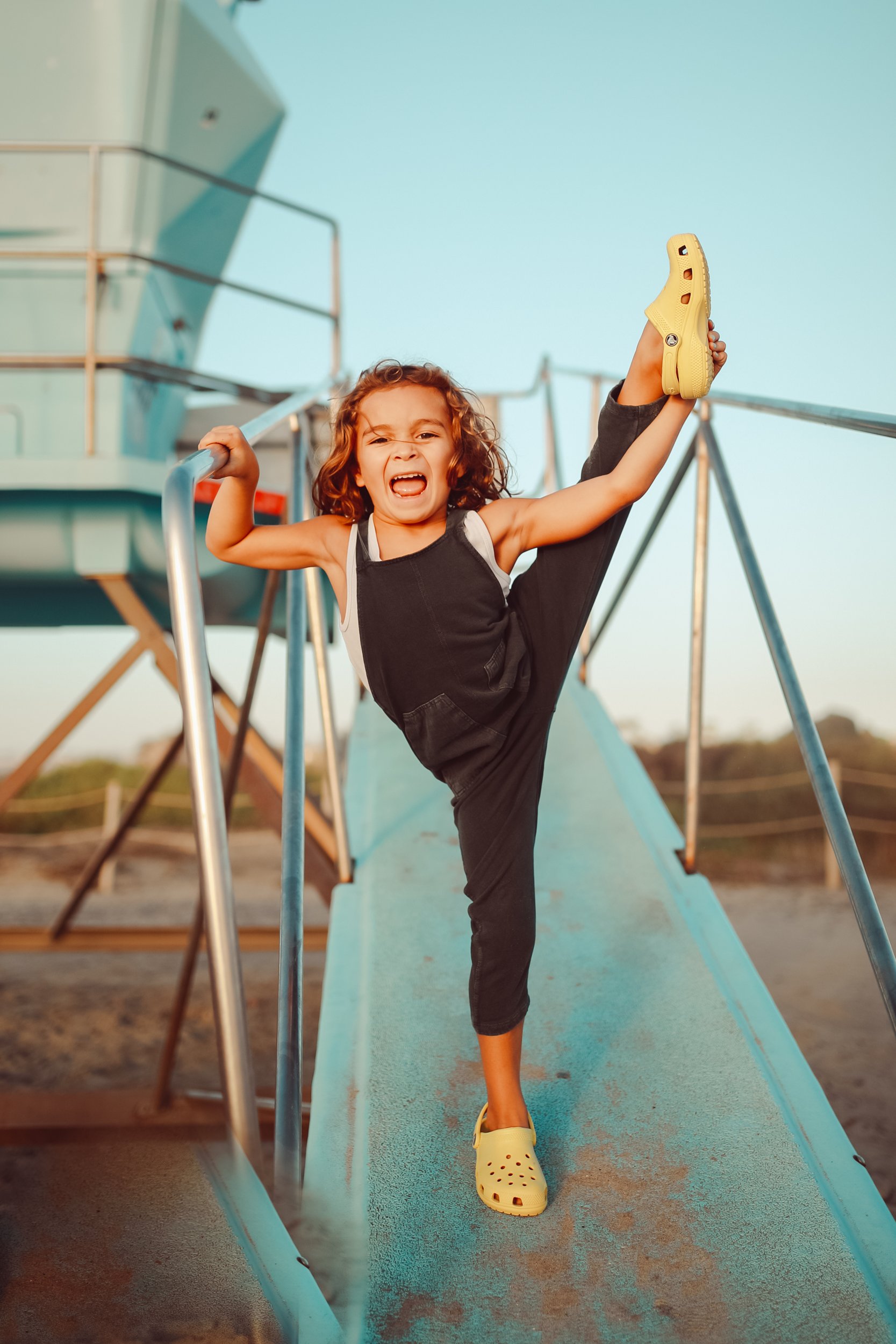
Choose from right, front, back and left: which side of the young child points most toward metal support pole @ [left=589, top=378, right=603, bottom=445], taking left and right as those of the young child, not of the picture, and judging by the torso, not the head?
back

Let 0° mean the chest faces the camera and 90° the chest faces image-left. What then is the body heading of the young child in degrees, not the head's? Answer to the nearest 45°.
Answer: approximately 0°

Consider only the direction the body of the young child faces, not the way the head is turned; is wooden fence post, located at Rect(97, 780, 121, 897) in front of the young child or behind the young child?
behind
